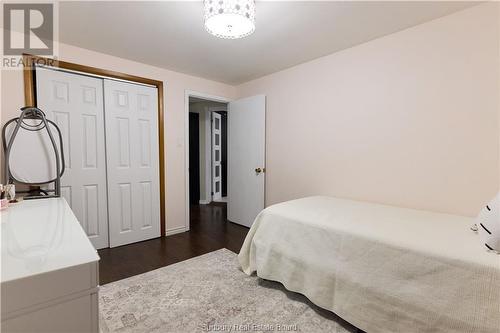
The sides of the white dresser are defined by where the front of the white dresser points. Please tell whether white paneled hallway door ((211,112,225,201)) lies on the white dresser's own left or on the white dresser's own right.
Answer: on the white dresser's own left

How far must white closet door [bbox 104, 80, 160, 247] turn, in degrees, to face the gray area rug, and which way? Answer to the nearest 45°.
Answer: approximately 45° to its right

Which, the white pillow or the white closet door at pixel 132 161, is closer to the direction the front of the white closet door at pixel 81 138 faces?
the white pillow

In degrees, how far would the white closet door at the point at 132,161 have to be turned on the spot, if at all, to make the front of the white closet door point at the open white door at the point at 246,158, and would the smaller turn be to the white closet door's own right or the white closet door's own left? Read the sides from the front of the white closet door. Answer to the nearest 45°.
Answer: approximately 45° to the white closet door's own left

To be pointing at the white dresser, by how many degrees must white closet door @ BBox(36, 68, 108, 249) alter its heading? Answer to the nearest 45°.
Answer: approximately 45° to its right

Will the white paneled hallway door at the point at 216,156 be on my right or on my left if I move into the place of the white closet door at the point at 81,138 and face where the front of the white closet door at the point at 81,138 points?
on my left
